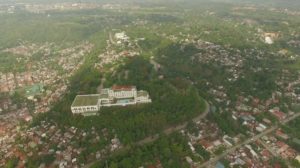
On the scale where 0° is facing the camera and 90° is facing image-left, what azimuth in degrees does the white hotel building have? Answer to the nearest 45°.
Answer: approximately 0°
